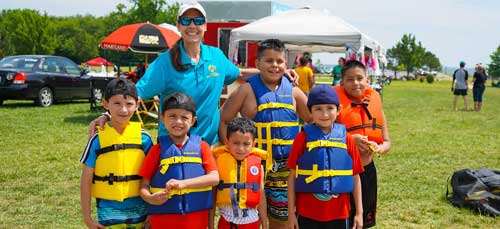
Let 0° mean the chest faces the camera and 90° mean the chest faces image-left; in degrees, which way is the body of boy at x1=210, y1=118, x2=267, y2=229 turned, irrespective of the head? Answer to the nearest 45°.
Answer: approximately 0°

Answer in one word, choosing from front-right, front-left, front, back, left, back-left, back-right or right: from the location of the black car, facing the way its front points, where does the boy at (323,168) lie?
back-right

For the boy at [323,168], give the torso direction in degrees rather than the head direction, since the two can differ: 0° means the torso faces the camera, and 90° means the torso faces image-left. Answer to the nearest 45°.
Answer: approximately 0°

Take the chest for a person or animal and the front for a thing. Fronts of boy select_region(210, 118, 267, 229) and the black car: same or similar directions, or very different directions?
very different directions

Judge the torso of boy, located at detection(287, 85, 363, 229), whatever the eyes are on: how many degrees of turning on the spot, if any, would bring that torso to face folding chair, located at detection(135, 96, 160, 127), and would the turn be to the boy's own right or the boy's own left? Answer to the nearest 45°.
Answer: approximately 135° to the boy's own right

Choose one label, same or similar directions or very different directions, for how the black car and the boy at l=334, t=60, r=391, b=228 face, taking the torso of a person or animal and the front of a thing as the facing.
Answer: very different directions

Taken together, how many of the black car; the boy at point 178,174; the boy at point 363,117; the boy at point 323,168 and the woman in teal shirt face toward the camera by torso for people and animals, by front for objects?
4

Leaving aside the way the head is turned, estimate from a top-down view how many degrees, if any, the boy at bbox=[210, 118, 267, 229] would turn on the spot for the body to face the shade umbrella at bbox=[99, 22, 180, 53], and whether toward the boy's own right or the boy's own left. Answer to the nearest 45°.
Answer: approximately 180°
